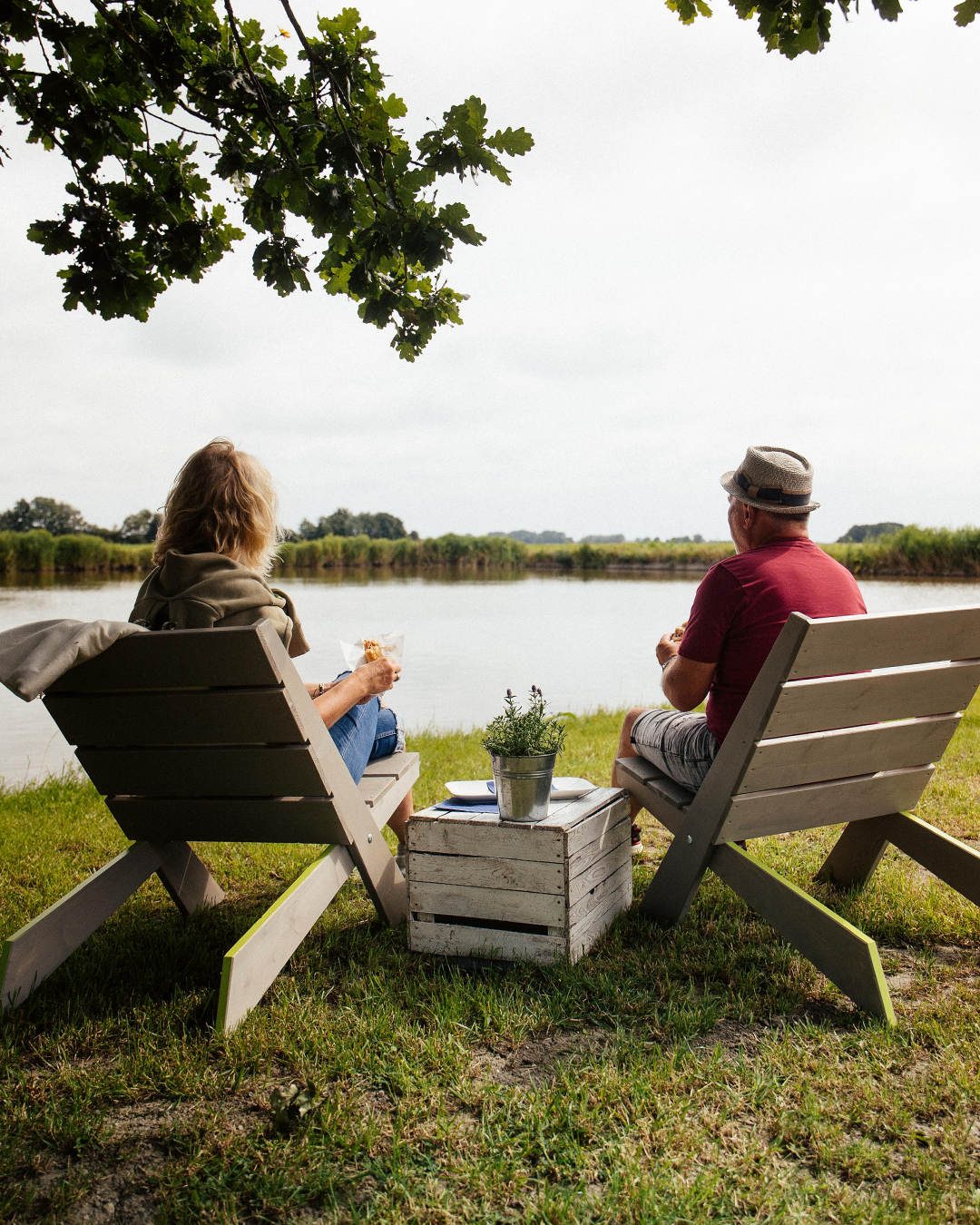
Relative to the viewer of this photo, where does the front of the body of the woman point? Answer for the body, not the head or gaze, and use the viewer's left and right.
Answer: facing away from the viewer and to the right of the viewer

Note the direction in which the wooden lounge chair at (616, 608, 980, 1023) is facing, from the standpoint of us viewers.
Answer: facing away from the viewer and to the left of the viewer

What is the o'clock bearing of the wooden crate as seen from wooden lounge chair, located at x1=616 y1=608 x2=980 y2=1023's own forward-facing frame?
The wooden crate is roughly at 10 o'clock from the wooden lounge chair.

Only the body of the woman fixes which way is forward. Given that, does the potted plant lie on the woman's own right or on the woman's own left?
on the woman's own right

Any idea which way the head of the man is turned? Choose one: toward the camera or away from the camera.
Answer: away from the camera

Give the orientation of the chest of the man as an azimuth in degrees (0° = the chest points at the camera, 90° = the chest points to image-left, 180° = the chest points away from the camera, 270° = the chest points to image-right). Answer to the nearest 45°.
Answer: approximately 135°

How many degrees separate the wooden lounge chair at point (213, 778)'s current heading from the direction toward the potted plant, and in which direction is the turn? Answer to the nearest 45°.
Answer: approximately 45° to its right

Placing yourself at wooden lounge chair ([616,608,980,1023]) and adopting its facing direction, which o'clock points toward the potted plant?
The potted plant is roughly at 10 o'clock from the wooden lounge chair.

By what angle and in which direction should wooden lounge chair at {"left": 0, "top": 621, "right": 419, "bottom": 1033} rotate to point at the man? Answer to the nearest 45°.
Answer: approximately 45° to its right
